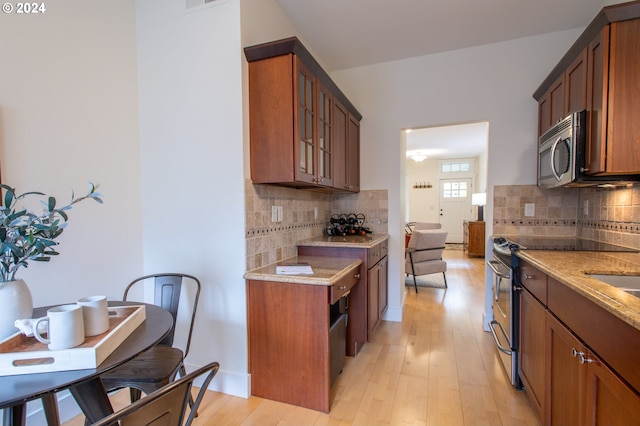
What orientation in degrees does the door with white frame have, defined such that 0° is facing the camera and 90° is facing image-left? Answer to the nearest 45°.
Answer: approximately 0°

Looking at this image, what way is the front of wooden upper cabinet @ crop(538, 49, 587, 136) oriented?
to the viewer's left

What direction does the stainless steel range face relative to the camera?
to the viewer's left

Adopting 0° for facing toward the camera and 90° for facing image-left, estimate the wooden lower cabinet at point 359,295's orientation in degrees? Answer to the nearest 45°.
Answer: approximately 270°

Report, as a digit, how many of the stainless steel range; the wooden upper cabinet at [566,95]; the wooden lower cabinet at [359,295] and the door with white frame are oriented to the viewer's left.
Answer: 2

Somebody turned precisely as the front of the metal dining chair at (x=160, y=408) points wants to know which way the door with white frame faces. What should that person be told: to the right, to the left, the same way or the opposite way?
to the left

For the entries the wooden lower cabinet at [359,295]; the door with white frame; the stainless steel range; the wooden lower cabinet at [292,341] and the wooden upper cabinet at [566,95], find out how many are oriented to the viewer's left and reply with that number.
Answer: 2

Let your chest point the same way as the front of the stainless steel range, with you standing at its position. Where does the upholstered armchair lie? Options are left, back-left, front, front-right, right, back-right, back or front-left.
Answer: front-right

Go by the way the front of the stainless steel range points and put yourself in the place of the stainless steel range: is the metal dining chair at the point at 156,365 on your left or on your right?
on your left
